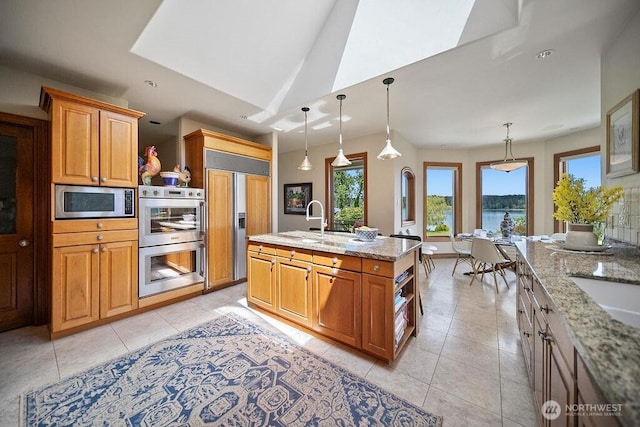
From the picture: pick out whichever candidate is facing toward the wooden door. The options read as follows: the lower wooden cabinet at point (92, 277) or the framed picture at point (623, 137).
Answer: the framed picture

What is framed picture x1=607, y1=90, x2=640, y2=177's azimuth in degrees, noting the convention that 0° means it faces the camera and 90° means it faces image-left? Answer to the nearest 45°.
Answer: approximately 45°

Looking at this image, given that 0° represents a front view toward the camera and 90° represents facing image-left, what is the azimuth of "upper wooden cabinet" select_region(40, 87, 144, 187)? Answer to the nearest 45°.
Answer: approximately 315°

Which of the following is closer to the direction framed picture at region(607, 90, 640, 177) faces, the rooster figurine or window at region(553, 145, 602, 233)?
the rooster figurine

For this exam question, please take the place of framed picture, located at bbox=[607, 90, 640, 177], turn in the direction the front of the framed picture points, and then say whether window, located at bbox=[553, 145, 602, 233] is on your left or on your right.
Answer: on your right

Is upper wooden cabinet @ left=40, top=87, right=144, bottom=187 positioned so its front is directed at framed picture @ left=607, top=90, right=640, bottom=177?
yes

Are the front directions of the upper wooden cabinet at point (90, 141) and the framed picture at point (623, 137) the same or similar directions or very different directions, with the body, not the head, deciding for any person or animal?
very different directions

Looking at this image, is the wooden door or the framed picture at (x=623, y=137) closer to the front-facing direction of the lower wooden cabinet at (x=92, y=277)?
the framed picture

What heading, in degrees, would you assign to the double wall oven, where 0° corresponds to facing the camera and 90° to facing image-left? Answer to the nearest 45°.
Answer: approximately 315°

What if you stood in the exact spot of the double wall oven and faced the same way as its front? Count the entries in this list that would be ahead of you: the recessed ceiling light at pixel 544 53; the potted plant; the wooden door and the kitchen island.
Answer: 3

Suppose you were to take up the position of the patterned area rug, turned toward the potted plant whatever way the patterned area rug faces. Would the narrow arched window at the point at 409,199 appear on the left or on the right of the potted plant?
left
